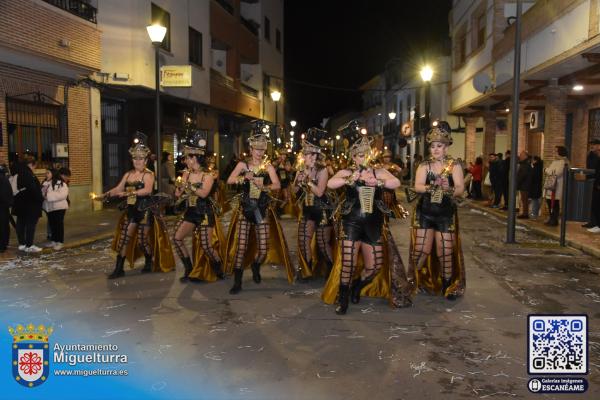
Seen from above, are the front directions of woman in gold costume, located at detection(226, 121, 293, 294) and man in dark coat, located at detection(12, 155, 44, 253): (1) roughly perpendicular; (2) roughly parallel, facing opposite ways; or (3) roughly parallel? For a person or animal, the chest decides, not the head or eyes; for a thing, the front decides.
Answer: roughly perpendicular

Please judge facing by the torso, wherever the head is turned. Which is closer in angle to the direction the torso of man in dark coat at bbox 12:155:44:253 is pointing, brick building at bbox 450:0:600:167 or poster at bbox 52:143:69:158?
the brick building

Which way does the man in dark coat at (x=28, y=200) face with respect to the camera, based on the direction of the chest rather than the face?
to the viewer's right

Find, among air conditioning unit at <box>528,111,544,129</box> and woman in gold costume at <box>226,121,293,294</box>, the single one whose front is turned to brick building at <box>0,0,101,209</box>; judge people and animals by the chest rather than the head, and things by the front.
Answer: the air conditioning unit

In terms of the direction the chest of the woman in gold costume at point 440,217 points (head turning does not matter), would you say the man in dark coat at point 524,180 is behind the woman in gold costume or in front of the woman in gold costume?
behind

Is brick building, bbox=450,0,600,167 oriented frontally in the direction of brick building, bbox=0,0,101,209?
yes

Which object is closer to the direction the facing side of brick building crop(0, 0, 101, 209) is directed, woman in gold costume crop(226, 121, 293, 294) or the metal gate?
the woman in gold costume

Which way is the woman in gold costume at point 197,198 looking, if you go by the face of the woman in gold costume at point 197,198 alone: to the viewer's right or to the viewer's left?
to the viewer's left

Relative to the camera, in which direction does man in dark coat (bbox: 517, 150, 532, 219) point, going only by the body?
to the viewer's left

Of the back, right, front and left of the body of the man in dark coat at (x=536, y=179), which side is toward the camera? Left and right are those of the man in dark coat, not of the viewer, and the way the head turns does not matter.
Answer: left

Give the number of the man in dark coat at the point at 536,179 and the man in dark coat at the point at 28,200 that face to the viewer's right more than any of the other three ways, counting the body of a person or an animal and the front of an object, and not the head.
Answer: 1

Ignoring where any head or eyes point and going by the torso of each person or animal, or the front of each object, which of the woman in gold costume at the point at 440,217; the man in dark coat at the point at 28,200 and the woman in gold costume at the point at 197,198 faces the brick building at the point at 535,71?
the man in dark coat

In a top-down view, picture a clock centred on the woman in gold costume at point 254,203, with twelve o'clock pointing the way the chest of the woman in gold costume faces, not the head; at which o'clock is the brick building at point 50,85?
The brick building is roughly at 5 o'clock from the woman in gold costume.
